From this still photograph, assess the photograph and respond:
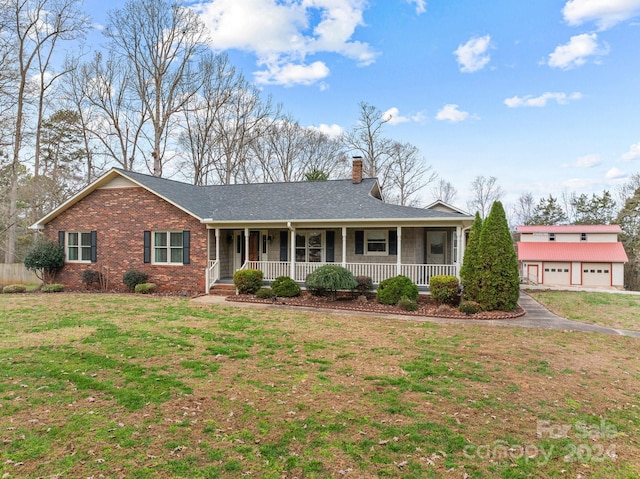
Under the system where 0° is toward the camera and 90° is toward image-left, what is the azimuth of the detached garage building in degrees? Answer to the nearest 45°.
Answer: approximately 0°

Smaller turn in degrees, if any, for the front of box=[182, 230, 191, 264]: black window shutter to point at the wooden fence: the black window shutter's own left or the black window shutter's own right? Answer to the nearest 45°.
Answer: approximately 135° to the black window shutter's own right

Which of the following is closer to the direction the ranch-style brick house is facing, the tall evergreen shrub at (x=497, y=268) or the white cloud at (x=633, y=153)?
the tall evergreen shrub

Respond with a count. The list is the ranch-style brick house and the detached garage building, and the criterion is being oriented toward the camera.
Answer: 2

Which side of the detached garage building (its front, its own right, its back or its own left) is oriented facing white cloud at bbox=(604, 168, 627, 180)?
back
